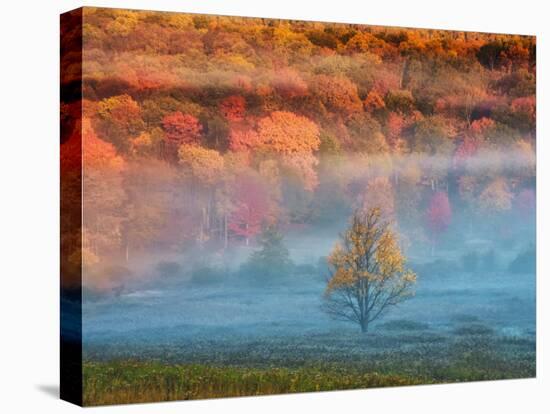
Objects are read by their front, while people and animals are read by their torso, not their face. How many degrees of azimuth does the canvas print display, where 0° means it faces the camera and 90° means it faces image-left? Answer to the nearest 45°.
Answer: approximately 315°
